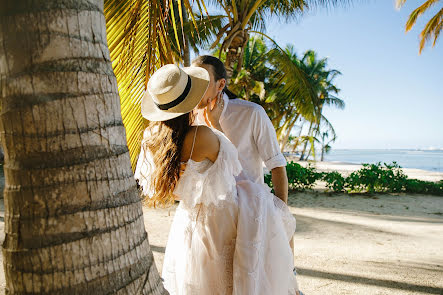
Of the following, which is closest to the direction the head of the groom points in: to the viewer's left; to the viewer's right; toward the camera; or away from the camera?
to the viewer's left

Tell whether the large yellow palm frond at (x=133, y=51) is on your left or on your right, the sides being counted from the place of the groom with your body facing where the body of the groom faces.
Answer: on your right

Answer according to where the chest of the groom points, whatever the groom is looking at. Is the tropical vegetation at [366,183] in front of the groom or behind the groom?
behind

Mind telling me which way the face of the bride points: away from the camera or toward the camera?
away from the camera

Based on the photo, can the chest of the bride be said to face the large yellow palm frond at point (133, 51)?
no

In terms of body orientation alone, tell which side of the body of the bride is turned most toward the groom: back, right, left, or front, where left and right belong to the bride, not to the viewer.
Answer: front

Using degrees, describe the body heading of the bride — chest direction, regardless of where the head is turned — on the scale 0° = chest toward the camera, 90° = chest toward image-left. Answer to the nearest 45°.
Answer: approximately 225°

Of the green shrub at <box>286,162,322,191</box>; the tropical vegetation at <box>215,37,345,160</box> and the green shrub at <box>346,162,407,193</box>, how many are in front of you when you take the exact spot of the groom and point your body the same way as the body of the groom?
0

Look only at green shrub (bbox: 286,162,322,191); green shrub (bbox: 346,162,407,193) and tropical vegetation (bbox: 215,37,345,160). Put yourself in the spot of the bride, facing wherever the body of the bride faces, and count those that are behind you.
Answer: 0

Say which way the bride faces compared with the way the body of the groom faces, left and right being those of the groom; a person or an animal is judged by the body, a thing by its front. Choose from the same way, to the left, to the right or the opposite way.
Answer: the opposite way

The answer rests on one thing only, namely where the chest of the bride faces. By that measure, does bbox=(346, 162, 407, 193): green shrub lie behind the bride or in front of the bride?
in front

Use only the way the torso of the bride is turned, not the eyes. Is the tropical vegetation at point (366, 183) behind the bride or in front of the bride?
in front

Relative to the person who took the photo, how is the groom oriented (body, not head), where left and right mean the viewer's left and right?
facing the viewer and to the left of the viewer

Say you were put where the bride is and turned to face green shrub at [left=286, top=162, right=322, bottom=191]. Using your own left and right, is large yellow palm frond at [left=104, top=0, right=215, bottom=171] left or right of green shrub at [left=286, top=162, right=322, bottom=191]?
left
